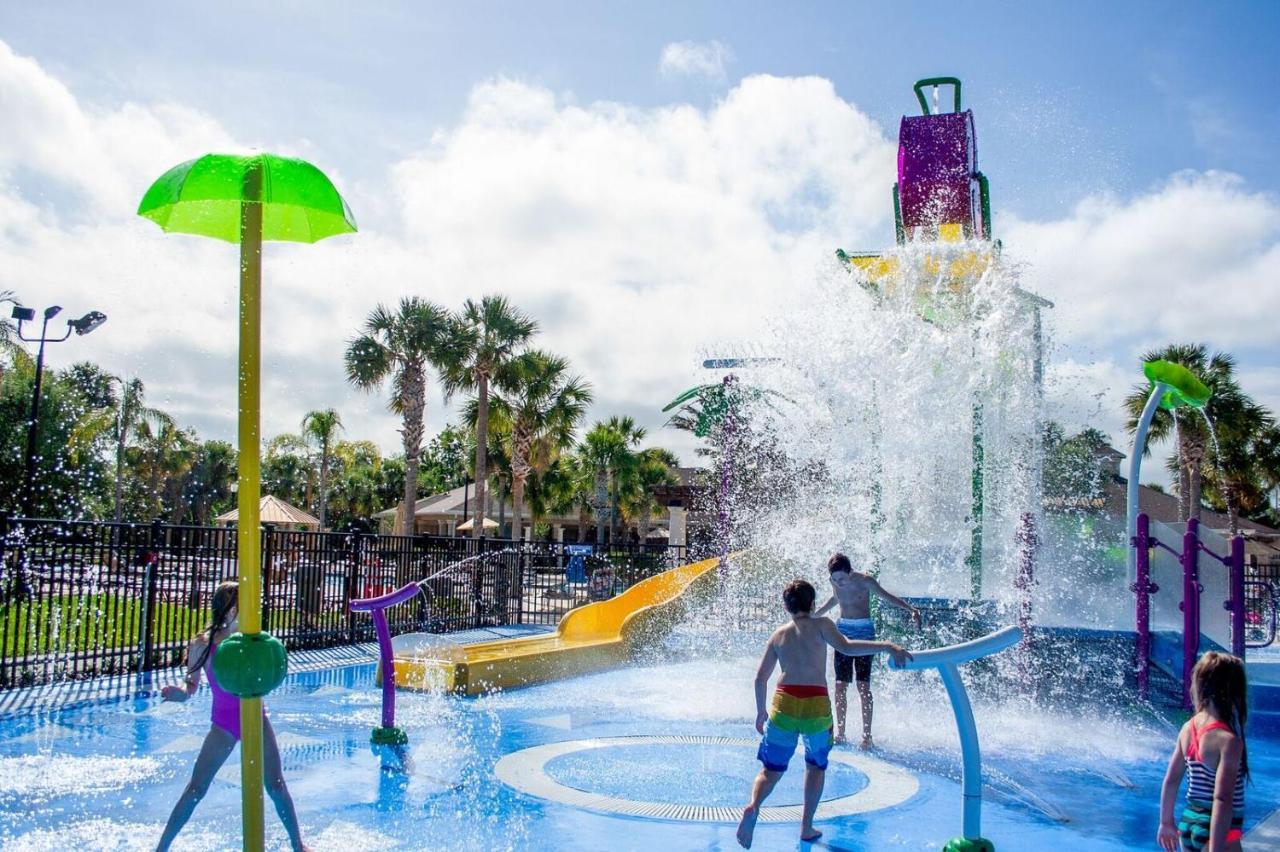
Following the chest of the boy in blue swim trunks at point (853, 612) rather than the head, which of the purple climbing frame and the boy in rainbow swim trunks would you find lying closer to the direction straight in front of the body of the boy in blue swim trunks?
the boy in rainbow swim trunks

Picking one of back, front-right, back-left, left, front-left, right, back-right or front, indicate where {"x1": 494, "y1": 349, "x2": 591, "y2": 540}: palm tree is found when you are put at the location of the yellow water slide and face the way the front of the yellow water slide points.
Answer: back-right

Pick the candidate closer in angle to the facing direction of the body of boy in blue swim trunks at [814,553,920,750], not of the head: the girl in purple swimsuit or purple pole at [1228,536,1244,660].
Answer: the girl in purple swimsuit

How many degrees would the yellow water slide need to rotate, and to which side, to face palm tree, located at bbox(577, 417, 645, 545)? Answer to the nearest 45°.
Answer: approximately 135° to its right

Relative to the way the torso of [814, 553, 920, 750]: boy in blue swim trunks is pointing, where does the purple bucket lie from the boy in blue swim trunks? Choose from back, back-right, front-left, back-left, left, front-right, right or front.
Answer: back-right

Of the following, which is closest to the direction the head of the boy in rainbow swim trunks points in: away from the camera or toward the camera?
away from the camera

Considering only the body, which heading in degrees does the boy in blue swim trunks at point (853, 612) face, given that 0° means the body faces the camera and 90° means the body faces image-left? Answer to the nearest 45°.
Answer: approximately 45°
